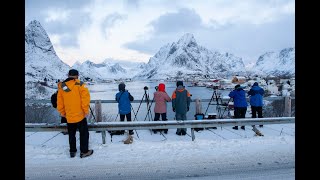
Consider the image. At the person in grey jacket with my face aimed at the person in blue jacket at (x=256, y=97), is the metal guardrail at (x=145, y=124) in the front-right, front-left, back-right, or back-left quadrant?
back-right

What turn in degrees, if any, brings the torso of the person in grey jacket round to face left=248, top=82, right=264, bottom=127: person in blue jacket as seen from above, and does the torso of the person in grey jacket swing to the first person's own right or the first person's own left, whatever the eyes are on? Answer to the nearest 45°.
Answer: approximately 45° to the first person's own right

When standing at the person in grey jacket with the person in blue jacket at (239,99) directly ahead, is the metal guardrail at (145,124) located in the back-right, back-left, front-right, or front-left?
back-right

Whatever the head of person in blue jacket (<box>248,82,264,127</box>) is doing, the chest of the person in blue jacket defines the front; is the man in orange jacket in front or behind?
behind

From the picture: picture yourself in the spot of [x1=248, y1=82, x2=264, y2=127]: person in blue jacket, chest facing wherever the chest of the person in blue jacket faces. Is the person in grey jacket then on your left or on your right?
on your left

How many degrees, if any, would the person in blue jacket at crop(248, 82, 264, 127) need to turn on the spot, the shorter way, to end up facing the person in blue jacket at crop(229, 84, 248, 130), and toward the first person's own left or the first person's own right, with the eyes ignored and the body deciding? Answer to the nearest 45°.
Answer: approximately 135° to the first person's own left

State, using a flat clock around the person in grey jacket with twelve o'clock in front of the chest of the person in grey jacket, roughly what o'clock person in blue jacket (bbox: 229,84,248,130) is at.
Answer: The person in blue jacket is roughly at 2 o'clock from the person in grey jacket.

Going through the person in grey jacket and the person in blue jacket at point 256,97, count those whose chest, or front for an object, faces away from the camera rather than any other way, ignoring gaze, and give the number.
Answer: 2

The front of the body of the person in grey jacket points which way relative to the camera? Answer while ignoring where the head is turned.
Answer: away from the camera

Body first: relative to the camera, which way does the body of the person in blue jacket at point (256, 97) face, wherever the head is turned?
away from the camera
